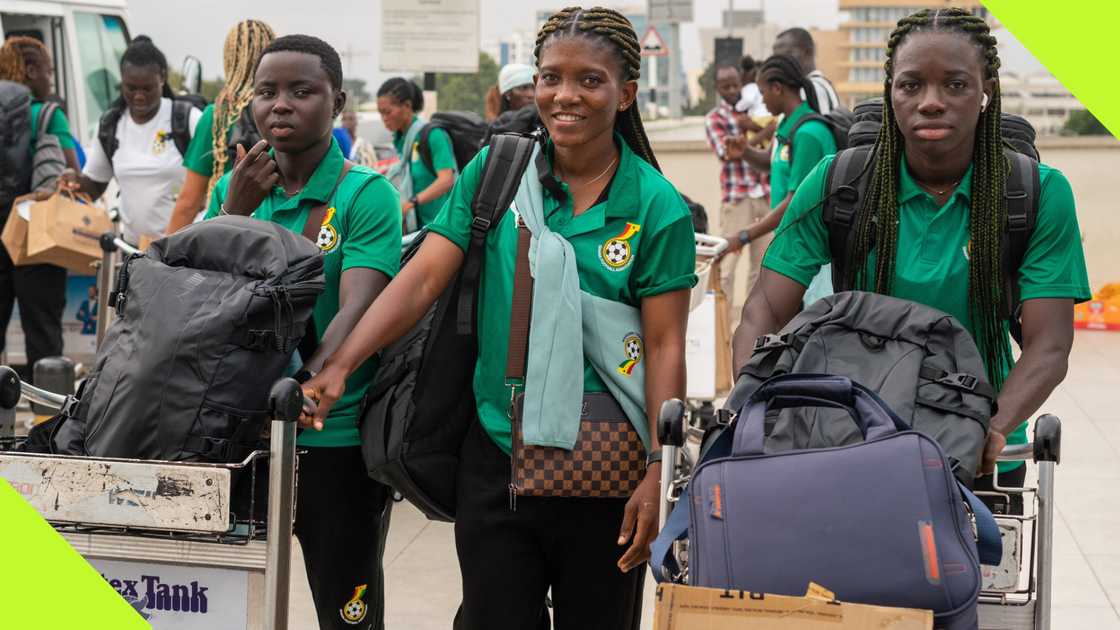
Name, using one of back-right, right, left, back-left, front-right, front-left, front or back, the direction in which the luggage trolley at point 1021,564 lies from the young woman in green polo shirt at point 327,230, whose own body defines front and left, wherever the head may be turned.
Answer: left

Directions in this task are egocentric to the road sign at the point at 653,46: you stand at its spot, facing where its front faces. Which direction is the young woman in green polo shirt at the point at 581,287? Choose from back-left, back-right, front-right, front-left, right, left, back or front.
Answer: front

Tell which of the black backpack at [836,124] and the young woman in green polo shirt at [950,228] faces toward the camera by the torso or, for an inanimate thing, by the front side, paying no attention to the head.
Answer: the young woman in green polo shirt

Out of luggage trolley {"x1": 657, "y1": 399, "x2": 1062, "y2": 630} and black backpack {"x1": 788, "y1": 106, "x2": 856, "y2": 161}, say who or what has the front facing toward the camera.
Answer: the luggage trolley

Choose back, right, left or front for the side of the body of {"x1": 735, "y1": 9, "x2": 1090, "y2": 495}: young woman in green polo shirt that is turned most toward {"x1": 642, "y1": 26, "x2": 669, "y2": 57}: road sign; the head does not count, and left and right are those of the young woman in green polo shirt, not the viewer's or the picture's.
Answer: back

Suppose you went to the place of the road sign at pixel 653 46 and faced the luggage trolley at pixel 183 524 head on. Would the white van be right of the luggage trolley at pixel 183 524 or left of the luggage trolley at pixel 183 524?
right

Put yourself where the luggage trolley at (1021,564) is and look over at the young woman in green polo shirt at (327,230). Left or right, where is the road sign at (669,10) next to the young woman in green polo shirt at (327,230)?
right

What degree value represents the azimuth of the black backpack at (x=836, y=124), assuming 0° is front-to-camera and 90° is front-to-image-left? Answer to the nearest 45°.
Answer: approximately 270°

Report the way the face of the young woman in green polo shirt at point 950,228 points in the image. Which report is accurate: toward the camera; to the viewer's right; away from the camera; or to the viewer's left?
toward the camera

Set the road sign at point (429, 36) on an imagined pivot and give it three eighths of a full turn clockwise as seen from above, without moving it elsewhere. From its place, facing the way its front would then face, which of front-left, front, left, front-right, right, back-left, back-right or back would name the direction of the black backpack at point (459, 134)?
back-left

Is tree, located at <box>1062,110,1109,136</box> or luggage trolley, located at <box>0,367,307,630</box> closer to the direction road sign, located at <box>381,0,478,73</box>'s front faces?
the luggage trolley

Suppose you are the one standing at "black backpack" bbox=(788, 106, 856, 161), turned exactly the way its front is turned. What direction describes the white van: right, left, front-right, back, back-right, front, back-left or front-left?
back-left

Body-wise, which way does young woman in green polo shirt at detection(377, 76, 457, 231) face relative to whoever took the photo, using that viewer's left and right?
facing the viewer and to the left of the viewer

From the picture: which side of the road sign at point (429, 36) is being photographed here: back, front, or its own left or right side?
front
